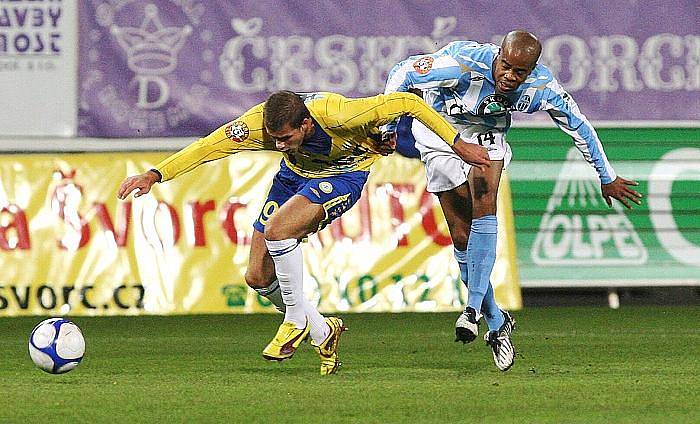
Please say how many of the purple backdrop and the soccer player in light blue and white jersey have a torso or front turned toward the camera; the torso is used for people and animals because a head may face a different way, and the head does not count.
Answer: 2

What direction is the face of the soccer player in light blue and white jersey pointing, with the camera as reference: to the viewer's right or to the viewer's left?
to the viewer's left

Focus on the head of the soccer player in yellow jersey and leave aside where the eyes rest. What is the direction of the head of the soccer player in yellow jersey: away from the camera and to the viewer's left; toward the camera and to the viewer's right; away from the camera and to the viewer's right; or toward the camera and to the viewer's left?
toward the camera and to the viewer's left

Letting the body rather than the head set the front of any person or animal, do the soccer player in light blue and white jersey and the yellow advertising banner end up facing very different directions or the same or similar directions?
same or similar directions

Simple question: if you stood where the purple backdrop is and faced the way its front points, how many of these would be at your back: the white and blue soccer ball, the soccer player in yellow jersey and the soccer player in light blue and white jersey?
0

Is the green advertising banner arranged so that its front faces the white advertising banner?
no

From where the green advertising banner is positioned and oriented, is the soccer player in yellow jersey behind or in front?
in front

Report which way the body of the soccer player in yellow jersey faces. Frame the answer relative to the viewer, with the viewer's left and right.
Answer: facing the viewer and to the left of the viewer

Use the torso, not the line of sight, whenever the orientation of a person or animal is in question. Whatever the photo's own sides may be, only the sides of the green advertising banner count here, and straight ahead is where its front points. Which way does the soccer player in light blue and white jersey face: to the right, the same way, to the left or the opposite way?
the same way

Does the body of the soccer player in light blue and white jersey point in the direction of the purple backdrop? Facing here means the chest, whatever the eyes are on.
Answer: no

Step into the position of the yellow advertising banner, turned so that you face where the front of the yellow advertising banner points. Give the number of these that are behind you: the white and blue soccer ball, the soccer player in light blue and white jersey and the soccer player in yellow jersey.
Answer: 0

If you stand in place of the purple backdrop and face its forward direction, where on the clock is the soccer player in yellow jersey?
The soccer player in yellow jersey is roughly at 12 o'clock from the purple backdrop.

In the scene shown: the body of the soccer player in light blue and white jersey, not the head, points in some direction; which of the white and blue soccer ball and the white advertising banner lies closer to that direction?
the white and blue soccer ball

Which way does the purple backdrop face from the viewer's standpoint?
toward the camera

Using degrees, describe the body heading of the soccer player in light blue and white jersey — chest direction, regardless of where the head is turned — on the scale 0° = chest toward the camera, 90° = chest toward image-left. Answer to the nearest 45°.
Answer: approximately 0°

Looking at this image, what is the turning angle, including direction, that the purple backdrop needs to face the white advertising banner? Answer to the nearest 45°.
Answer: approximately 90° to its right

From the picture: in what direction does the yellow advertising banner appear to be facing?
toward the camera
